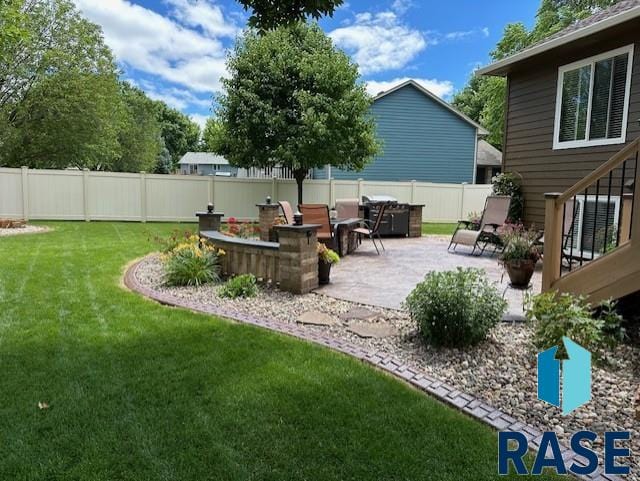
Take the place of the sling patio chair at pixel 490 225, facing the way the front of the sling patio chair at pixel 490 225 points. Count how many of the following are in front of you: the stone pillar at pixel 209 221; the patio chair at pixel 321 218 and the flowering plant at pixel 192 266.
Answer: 3

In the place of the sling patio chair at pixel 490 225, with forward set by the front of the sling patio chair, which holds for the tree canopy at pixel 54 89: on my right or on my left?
on my right

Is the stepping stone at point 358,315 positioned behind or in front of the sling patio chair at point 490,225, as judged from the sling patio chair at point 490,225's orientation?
in front

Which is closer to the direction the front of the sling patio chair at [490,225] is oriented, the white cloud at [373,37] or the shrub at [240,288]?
the shrub

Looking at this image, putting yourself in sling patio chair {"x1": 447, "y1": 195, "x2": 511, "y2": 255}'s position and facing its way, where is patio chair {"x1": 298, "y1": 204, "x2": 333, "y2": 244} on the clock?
The patio chair is roughly at 12 o'clock from the sling patio chair.

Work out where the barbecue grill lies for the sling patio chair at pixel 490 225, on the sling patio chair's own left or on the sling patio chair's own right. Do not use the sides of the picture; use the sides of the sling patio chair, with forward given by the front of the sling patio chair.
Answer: on the sling patio chair's own right

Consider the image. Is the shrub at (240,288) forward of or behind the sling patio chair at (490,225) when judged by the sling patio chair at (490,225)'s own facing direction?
forward

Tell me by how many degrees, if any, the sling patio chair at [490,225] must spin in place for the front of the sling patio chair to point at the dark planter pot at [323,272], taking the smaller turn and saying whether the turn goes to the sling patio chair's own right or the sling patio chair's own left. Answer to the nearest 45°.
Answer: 0° — it already faces it

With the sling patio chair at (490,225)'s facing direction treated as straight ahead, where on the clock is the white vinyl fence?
The white vinyl fence is roughly at 2 o'clock from the sling patio chair.

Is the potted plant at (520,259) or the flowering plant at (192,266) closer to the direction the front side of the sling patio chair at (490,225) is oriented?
the flowering plant

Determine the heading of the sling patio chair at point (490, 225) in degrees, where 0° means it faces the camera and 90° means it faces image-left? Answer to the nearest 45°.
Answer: approximately 45°

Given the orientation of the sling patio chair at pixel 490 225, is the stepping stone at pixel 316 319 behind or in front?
in front

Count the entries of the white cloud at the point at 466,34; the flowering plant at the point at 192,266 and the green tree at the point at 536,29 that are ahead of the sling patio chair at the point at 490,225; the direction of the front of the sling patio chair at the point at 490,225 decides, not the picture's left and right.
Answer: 1
